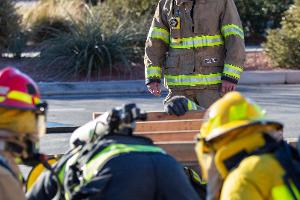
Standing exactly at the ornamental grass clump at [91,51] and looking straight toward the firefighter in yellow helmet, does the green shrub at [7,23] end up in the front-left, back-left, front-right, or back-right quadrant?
back-right

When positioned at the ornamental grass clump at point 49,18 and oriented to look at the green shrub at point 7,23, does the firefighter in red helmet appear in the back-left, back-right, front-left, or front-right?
front-left

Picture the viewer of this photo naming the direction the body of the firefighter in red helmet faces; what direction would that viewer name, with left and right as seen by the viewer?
facing to the right of the viewer

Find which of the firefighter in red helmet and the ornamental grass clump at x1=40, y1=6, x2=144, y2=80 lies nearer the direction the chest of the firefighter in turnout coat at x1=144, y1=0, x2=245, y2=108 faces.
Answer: the firefighter in red helmet

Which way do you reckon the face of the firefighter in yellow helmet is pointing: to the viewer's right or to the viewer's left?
to the viewer's left

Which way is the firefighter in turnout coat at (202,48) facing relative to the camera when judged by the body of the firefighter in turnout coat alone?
toward the camera
